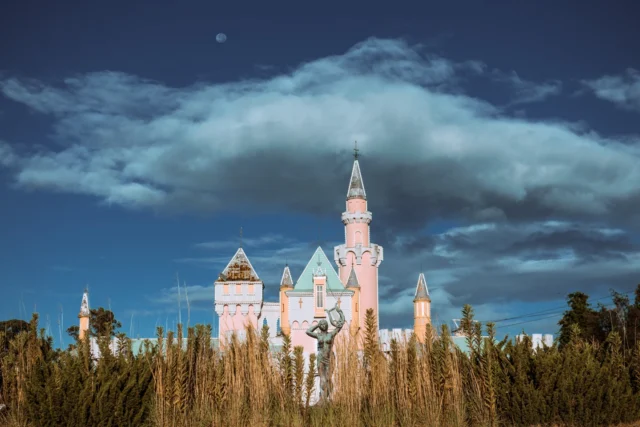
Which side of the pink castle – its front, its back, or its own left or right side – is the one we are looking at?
front

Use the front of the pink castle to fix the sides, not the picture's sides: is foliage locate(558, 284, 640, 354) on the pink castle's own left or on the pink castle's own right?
on the pink castle's own left

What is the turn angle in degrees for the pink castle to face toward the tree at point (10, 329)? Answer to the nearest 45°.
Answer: approximately 45° to its right

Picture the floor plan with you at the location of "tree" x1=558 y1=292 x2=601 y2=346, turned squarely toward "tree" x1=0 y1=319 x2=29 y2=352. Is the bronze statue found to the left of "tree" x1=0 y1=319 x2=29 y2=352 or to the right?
left

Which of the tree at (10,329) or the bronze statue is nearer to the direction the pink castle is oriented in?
the bronze statue

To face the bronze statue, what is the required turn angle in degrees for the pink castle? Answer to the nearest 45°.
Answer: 0° — it already faces it
